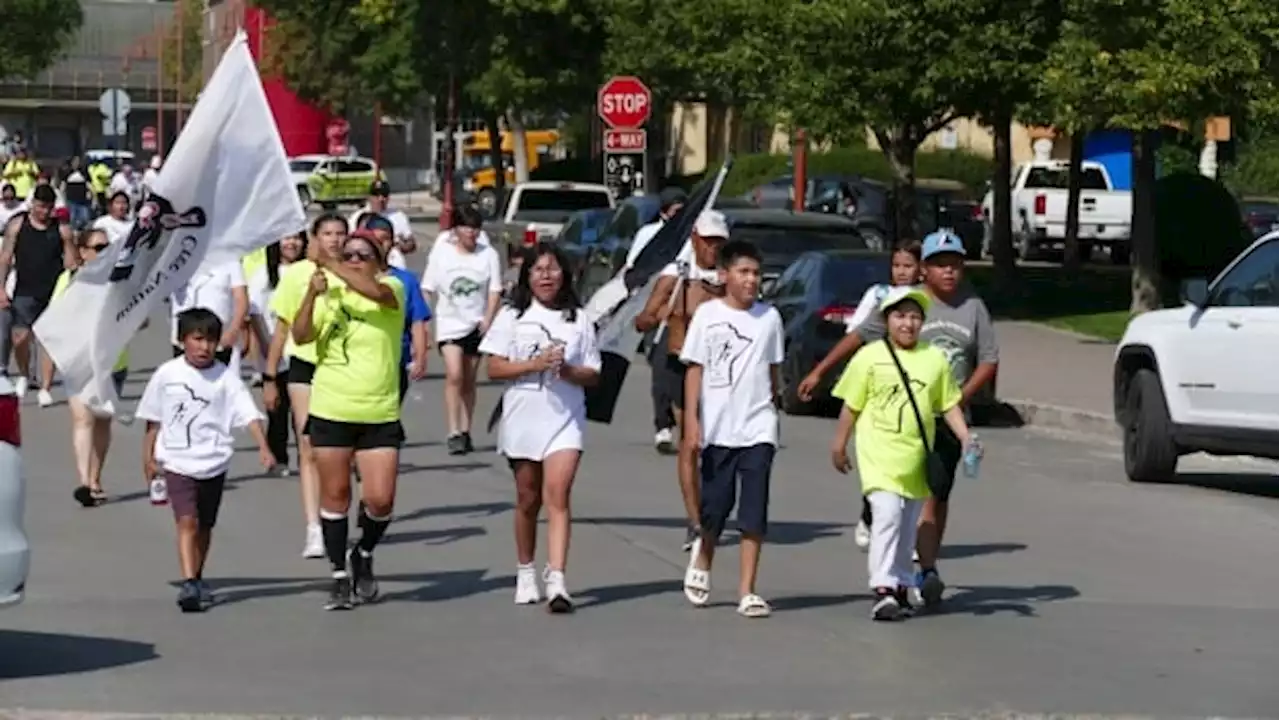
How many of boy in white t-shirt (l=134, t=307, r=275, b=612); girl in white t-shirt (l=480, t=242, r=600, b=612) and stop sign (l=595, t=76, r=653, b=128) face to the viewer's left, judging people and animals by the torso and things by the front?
0

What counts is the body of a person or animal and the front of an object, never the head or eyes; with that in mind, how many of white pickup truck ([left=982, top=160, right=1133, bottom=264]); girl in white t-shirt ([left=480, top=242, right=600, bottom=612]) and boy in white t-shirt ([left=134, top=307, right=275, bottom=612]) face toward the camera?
2

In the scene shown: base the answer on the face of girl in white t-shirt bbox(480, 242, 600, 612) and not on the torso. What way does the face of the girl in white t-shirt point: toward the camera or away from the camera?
toward the camera

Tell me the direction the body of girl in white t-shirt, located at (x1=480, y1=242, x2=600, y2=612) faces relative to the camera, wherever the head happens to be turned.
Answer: toward the camera

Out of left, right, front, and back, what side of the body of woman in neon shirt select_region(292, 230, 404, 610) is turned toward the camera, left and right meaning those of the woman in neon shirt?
front

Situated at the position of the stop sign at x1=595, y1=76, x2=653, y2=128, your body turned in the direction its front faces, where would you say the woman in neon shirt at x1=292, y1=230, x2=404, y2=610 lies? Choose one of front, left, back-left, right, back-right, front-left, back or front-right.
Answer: front

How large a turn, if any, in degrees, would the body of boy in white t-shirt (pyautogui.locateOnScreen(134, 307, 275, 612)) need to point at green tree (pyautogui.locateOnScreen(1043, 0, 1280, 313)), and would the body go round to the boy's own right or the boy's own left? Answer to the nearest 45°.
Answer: approximately 135° to the boy's own left

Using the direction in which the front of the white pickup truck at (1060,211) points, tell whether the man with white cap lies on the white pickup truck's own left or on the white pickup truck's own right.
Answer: on the white pickup truck's own left

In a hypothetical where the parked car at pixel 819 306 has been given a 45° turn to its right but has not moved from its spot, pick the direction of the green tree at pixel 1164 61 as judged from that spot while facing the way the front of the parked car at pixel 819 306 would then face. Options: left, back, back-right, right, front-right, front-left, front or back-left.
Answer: front-right

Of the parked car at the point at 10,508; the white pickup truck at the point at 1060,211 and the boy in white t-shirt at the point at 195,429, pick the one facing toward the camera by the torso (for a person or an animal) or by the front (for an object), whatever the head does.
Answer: the boy in white t-shirt
